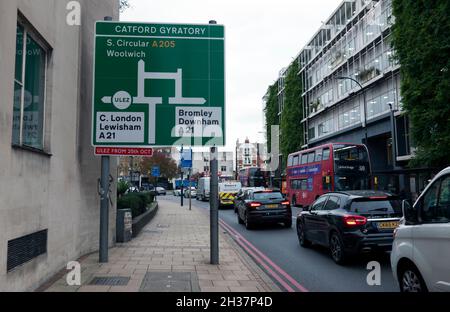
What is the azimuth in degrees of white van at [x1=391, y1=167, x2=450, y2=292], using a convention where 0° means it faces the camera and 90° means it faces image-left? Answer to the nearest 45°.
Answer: approximately 135°

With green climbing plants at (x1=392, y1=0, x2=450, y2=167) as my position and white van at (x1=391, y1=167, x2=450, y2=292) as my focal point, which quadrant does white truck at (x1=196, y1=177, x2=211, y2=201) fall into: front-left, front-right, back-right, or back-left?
back-right

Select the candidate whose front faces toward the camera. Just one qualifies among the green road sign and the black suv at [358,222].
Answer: the green road sign

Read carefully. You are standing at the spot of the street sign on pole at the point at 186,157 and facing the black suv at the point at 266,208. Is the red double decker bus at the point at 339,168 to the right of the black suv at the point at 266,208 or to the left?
left

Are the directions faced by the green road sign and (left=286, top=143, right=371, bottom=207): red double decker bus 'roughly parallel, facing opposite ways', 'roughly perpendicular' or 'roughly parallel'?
roughly parallel

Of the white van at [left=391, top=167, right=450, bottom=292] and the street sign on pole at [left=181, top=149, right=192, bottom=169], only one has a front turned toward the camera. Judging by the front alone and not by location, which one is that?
the street sign on pole

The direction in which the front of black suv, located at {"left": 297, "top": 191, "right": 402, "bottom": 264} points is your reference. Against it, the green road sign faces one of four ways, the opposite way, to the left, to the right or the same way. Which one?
the opposite way

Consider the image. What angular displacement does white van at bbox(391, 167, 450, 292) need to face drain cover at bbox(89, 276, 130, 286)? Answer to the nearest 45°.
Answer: approximately 45° to its left

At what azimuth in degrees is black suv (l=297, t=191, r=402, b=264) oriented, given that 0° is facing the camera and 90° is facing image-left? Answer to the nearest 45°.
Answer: approximately 135°

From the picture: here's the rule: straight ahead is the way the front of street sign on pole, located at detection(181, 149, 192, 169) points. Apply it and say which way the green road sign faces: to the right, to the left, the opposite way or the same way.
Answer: the same way

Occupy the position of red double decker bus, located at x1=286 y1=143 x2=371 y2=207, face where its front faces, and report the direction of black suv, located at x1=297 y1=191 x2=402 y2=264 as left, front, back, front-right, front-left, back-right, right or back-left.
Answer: front-right

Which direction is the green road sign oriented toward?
toward the camera

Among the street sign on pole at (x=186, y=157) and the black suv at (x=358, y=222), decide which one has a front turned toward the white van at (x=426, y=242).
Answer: the street sign on pole

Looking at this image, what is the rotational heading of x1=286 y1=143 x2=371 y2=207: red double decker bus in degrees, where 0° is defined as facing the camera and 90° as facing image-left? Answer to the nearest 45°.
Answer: approximately 315°

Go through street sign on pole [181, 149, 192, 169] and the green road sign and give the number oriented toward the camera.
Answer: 2

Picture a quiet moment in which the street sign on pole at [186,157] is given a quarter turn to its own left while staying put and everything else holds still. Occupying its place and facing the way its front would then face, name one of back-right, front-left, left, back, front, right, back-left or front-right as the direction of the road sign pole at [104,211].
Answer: right

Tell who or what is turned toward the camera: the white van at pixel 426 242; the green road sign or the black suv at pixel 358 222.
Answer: the green road sign

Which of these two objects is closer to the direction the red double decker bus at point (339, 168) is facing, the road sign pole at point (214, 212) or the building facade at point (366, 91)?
the road sign pole

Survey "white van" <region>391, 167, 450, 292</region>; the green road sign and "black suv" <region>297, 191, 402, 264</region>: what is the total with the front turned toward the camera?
1

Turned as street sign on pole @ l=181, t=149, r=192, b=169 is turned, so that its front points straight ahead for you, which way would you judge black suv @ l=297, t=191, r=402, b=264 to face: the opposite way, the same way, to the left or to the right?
the opposite way
